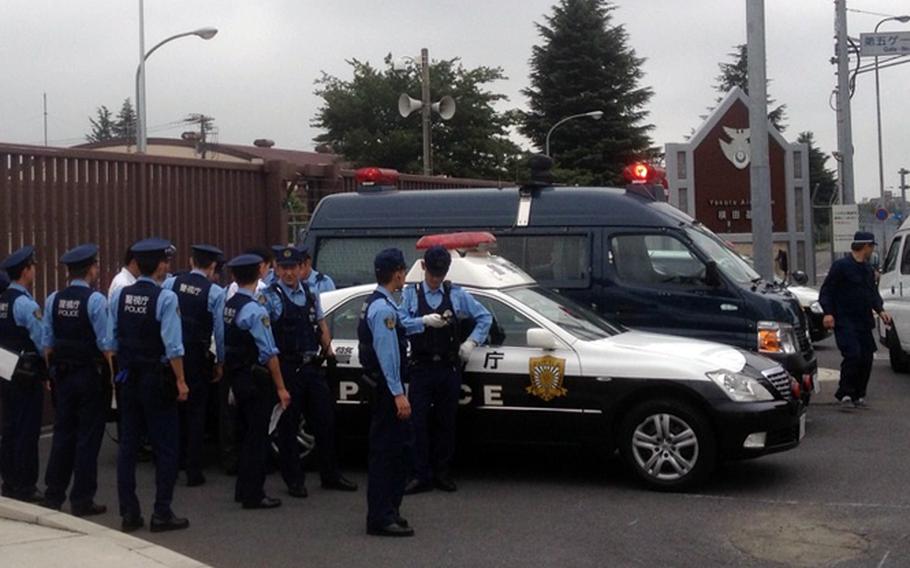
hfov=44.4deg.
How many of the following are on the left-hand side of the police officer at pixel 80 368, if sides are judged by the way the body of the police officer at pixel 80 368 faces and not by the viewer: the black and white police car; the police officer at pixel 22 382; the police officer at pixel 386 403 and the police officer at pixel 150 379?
1

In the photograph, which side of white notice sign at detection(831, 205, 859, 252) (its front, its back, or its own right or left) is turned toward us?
front

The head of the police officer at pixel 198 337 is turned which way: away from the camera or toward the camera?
away from the camera

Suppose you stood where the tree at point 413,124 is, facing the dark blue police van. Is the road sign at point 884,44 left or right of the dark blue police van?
left

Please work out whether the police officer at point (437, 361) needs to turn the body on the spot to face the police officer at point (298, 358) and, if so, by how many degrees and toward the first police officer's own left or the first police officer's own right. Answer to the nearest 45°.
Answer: approximately 90° to the first police officer's own right

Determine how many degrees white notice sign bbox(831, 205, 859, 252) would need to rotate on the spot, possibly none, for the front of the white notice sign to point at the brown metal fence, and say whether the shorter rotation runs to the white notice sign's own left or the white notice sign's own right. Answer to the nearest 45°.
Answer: approximately 45° to the white notice sign's own right

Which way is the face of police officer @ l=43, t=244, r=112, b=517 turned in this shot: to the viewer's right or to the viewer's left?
to the viewer's right

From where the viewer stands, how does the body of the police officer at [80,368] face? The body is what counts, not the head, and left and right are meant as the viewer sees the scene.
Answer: facing away from the viewer and to the right of the viewer

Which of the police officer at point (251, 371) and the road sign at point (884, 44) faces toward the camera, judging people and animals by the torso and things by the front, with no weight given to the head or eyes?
the road sign

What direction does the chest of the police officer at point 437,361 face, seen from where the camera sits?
toward the camera

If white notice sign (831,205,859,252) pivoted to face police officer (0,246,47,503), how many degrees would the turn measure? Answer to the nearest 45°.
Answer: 0° — it already faces them

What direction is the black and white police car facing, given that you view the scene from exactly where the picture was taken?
facing the viewer and to the right of the viewer

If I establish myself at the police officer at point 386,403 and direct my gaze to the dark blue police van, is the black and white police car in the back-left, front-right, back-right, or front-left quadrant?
front-right

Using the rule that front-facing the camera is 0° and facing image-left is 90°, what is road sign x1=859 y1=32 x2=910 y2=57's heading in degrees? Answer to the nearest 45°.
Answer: approximately 0°

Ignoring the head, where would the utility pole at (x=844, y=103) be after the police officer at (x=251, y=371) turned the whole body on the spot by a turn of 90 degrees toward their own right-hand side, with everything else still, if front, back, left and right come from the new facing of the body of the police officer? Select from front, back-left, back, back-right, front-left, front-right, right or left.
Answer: left

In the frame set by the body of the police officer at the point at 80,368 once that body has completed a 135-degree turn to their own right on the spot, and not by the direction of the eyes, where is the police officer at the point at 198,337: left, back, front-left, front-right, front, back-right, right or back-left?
back-left

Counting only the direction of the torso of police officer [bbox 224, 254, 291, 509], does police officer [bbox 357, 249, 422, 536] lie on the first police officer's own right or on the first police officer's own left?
on the first police officer's own right
